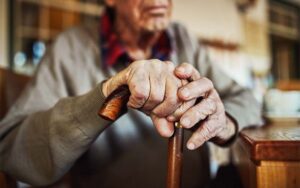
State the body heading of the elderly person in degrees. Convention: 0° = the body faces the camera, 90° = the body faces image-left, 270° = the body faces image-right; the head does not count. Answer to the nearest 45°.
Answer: approximately 315°
